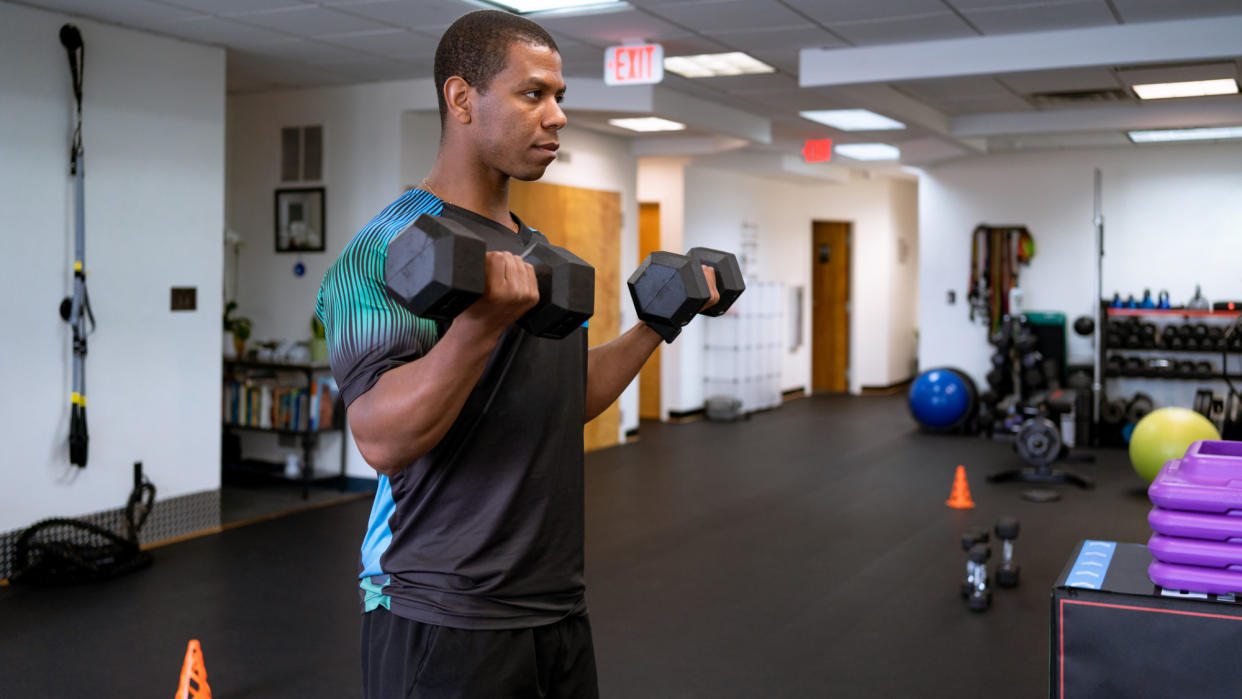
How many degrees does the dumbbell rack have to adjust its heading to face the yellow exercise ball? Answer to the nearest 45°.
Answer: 0° — it already faces it

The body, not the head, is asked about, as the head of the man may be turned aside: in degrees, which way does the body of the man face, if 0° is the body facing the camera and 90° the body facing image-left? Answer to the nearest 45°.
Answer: approximately 315°

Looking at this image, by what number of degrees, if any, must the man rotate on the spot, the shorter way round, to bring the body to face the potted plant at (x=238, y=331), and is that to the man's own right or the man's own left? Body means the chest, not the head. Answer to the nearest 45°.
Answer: approximately 135° to the man's own left

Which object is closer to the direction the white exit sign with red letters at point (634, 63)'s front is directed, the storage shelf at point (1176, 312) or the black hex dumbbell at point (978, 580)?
the black hex dumbbell

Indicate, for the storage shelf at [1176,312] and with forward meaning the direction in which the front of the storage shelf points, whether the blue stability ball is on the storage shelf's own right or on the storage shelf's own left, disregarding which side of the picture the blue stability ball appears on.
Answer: on the storage shelf's own right

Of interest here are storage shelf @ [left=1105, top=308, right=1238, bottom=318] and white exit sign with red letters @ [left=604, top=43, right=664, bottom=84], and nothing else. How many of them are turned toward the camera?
2

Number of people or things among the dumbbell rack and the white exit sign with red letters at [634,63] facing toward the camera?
2

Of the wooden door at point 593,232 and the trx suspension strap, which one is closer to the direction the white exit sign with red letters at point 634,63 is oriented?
the trx suspension strap

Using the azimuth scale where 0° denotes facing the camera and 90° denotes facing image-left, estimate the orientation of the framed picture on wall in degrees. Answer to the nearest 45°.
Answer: approximately 0°

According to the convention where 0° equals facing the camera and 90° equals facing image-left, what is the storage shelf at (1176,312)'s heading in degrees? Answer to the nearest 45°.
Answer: approximately 0°

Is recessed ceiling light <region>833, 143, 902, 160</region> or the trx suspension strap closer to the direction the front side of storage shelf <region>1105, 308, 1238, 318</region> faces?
the trx suspension strap

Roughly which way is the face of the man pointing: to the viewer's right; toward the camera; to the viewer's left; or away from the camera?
to the viewer's right
